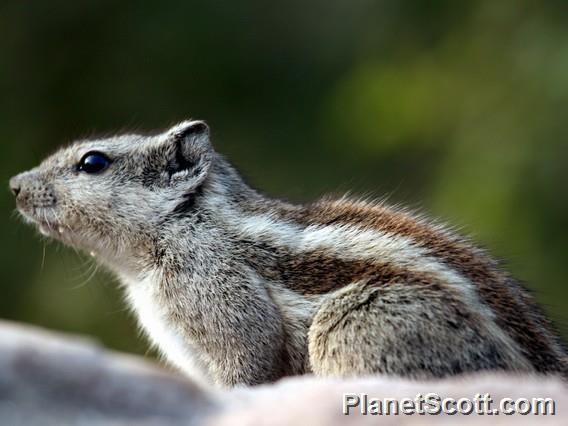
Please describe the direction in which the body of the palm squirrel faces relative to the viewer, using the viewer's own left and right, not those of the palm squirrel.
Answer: facing to the left of the viewer
